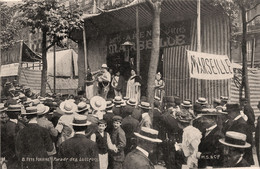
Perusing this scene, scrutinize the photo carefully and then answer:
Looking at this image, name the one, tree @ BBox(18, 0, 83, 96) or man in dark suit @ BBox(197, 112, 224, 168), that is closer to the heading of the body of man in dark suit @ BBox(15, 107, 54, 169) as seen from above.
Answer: the tree

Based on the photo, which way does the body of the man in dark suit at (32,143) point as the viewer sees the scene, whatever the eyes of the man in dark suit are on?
away from the camera

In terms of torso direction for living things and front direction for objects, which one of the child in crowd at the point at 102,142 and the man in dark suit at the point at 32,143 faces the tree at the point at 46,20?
the man in dark suit

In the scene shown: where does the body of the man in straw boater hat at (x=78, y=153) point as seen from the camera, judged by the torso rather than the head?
away from the camera

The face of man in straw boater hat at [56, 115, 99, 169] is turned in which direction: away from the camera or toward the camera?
away from the camera

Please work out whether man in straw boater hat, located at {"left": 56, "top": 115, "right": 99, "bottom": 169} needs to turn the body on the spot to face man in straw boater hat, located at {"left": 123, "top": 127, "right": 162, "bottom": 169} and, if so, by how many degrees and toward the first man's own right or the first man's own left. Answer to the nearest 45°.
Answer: approximately 135° to the first man's own right

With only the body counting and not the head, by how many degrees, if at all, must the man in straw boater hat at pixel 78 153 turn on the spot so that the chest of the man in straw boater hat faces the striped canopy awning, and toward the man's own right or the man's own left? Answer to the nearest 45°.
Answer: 0° — they already face it
